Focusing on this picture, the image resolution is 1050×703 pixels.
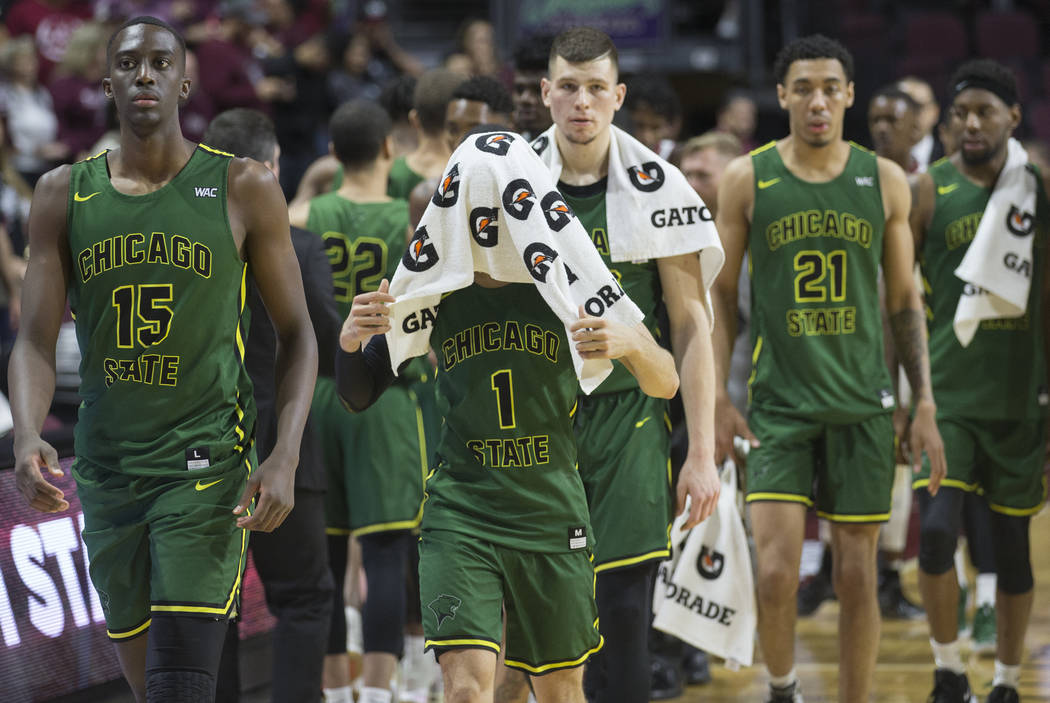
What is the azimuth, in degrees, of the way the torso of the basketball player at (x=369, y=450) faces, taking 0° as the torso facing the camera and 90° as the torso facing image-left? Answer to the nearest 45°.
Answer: approximately 180°

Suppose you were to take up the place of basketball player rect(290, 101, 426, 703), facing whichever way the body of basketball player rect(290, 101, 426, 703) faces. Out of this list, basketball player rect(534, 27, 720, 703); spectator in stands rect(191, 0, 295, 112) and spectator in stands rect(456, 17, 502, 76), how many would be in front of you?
2

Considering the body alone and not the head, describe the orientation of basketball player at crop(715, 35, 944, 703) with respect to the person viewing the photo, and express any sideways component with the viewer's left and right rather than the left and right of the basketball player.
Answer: facing the viewer

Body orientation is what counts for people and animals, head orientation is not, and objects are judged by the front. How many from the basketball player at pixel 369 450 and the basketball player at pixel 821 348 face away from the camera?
1

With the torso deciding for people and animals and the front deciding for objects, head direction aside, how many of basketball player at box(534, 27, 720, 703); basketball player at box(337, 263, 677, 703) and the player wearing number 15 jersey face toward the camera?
3

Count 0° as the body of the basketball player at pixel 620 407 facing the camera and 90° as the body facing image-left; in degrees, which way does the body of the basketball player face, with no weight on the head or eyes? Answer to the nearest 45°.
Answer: approximately 0°

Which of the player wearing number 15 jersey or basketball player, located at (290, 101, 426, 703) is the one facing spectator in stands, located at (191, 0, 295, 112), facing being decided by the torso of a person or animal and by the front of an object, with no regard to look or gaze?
the basketball player

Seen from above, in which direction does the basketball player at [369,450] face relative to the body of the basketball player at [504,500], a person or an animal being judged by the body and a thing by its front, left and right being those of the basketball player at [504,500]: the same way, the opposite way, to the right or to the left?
the opposite way

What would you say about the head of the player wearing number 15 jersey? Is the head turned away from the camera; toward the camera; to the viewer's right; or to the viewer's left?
toward the camera

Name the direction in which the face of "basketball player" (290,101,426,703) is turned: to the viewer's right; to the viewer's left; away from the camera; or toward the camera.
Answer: away from the camera

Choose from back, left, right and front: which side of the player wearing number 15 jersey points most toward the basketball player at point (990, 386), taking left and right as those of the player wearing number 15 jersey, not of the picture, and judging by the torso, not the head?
left

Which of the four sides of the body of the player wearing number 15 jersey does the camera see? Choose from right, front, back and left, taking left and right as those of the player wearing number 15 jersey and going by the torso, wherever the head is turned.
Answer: front

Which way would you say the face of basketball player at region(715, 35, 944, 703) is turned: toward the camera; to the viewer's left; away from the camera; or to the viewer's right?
toward the camera

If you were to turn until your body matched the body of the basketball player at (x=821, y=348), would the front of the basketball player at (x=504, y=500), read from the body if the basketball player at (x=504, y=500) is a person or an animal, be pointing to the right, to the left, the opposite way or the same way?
the same way

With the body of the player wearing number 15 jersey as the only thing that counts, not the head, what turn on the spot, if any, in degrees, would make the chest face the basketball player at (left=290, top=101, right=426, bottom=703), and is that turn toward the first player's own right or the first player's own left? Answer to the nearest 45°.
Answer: approximately 135° to the first player's own left

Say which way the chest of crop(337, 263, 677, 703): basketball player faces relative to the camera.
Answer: toward the camera

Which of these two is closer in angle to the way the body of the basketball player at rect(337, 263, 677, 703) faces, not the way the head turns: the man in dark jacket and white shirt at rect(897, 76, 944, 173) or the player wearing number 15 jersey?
the player wearing number 15 jersey

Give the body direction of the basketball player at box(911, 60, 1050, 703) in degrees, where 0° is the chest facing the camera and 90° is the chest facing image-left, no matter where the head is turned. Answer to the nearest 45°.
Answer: approximately 0°

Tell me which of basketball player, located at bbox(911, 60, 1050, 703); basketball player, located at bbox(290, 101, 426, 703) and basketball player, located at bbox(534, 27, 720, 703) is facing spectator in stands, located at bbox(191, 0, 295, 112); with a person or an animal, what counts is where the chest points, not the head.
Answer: basketball player, located at bbox(290, 101, 426, 703)
